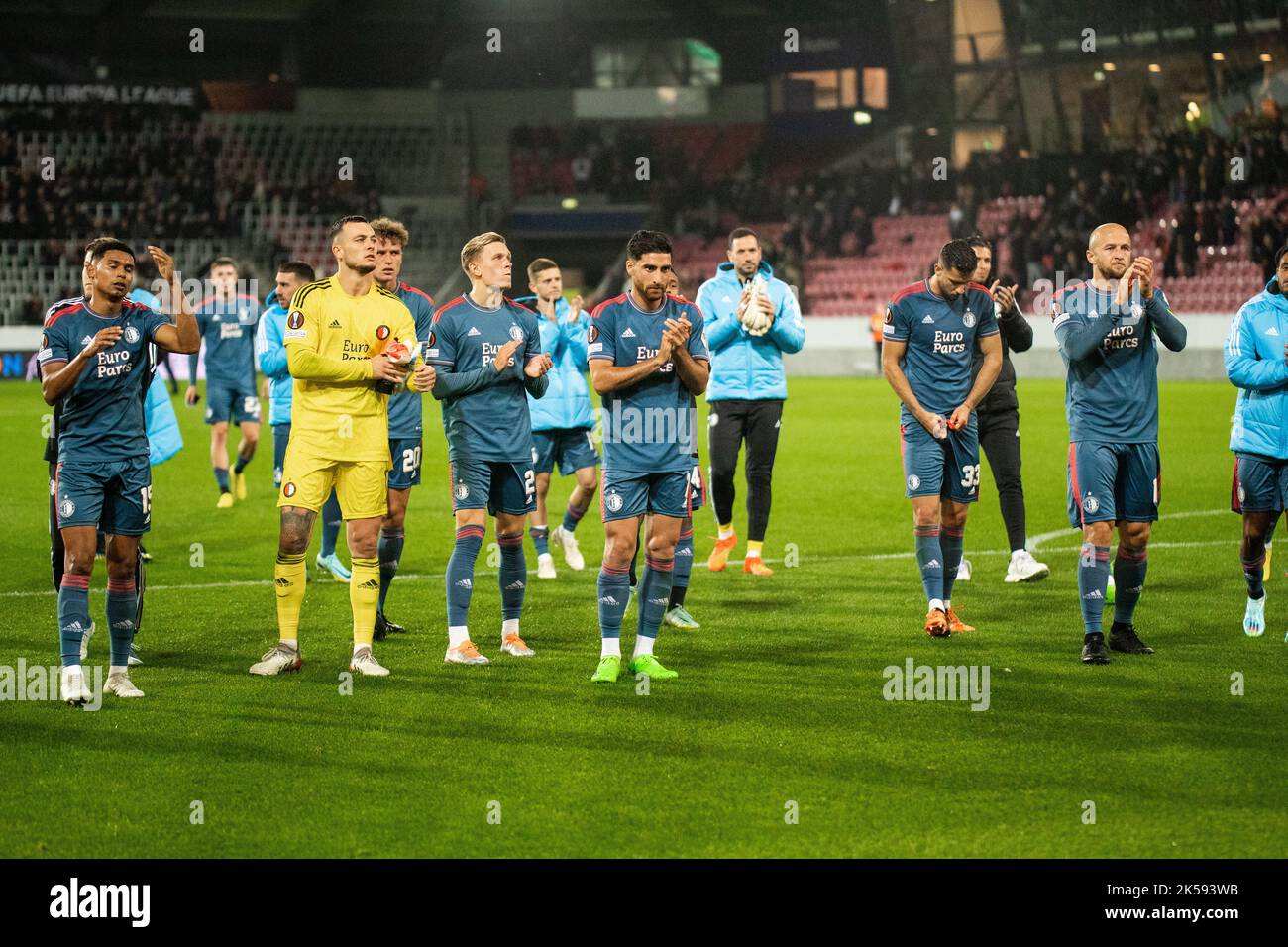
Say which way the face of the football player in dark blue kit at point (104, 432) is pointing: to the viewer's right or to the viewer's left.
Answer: to the viewer's right

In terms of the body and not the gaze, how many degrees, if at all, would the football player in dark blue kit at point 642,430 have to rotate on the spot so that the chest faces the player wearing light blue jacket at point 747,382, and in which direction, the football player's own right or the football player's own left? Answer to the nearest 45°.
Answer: approximately 135° to the football player's own left

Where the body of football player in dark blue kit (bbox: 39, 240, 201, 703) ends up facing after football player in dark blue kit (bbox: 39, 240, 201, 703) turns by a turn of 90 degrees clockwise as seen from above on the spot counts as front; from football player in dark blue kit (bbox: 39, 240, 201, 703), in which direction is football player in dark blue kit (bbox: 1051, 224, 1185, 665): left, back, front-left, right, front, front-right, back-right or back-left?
back

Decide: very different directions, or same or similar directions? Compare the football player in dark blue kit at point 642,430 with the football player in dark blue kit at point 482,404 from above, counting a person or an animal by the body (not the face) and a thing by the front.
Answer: same or similar directions

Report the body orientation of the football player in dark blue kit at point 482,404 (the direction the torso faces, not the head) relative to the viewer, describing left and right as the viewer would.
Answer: facing the viewer and to the right of the viewer

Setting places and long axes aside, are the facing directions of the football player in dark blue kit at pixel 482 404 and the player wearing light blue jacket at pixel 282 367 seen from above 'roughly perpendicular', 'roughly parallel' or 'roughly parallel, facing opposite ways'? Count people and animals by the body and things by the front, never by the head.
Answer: roughly parallel

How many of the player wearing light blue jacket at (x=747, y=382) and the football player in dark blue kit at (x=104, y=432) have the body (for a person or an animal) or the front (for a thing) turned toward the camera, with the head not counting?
2

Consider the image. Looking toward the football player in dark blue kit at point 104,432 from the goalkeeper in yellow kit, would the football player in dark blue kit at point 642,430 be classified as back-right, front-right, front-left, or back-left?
back-left

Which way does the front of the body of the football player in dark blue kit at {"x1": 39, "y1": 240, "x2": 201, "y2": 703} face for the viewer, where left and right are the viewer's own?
facing the viewer

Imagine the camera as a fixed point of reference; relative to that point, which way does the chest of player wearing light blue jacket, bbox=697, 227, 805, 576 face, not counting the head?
toward the camera

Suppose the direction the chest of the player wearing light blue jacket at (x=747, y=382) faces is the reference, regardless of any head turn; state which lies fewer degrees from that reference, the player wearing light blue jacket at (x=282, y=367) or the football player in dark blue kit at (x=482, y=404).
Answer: the football player in dark blue kit

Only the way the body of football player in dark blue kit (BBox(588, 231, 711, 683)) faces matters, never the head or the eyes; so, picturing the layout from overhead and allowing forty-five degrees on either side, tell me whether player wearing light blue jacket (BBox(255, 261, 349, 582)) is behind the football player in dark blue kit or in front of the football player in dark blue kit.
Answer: behind
